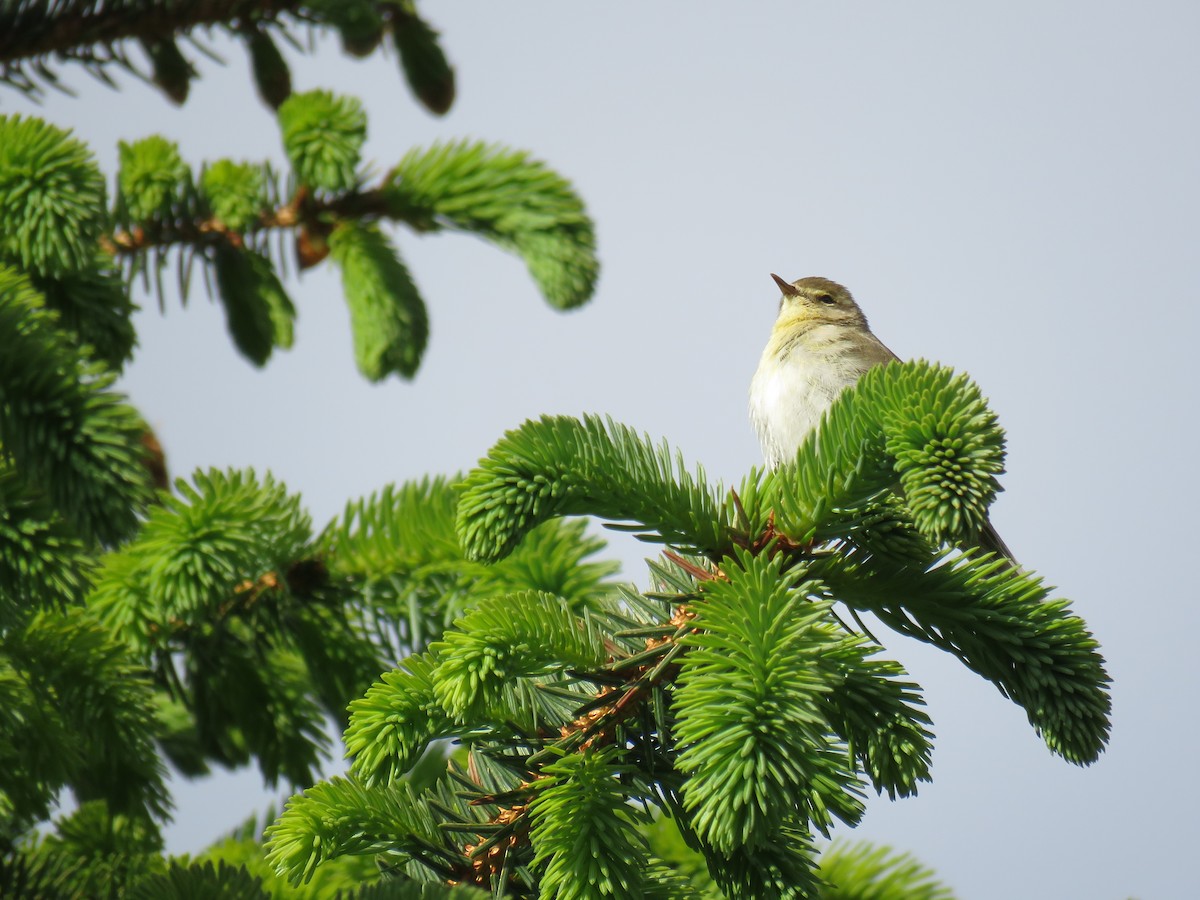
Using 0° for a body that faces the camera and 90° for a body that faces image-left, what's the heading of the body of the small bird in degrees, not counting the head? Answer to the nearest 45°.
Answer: approximately 45°
